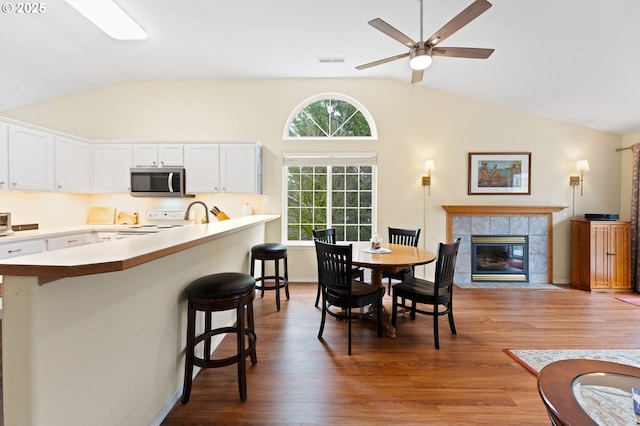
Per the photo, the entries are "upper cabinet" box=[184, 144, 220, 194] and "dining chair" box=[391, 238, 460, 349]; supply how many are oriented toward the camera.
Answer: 1

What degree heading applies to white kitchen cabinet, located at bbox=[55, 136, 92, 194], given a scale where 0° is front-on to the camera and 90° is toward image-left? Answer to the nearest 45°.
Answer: approximately 315°

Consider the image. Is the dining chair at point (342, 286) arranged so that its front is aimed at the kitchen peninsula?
no

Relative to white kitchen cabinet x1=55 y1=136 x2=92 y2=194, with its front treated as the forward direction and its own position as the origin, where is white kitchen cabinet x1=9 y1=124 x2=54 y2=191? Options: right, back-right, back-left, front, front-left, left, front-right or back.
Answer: right

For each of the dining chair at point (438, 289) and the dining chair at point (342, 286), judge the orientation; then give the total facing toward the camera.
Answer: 0

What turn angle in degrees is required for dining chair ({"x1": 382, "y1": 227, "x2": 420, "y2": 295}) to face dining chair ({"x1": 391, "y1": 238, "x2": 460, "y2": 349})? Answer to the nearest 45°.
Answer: approximately 45° to its left

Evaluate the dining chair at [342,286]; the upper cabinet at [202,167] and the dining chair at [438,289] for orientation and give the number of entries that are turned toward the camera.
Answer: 1

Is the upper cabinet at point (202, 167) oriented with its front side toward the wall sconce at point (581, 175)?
no

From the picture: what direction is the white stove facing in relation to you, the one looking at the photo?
facing the viewer and to the left of the viewer

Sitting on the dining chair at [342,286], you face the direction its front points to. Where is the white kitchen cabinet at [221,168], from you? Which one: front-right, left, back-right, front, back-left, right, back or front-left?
left

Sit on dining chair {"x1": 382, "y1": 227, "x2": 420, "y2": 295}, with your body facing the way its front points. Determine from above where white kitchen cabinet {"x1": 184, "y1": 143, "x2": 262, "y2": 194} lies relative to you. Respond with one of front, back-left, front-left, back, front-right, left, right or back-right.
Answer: front-right

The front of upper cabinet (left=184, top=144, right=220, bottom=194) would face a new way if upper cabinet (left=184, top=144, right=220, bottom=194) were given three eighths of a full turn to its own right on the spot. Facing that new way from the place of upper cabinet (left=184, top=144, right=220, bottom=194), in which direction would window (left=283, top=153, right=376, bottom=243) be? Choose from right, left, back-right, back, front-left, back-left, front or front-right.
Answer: back-right

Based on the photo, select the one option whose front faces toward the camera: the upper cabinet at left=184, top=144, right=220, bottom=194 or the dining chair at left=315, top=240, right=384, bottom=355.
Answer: the upper cabinet

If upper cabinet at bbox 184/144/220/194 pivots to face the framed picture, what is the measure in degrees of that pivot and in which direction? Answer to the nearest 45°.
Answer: approximately 90° to its left

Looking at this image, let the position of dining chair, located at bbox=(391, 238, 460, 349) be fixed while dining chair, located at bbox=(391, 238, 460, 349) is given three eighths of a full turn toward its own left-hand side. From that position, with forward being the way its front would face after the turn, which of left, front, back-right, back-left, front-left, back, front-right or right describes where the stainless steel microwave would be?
right

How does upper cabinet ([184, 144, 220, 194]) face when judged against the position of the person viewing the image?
facing the viewer

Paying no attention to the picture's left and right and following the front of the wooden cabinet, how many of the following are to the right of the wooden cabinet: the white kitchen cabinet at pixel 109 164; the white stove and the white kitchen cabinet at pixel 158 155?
3

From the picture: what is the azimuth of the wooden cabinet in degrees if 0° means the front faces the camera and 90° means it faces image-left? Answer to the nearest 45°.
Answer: approximately 315°
